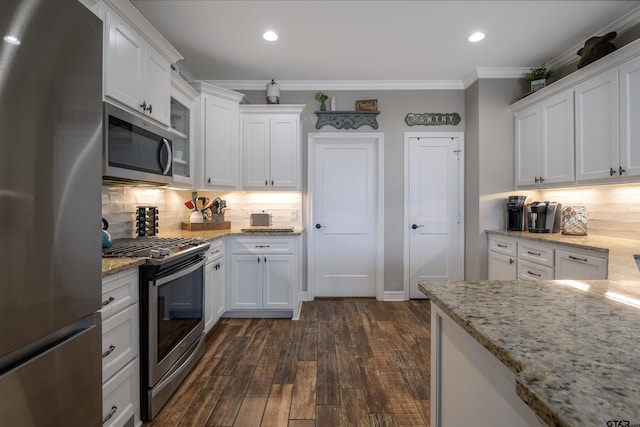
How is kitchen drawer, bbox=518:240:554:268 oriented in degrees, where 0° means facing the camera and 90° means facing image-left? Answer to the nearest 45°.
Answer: approximately 45°

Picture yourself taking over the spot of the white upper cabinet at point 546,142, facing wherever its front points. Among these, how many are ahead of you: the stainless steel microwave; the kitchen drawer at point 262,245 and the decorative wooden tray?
3

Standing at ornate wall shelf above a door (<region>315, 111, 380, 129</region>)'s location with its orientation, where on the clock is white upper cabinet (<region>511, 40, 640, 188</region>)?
The white upper cabinet is roughly at 10 o'clock from the ornate wall shelf above a door.

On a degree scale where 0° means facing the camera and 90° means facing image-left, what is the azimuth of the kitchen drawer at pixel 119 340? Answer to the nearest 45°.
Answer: approximately 315°

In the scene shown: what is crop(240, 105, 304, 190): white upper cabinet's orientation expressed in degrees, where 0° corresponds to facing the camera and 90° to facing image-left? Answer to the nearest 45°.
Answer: approximately 0°

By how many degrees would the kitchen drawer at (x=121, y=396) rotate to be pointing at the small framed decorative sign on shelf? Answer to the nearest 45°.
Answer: approximately 45° to its left

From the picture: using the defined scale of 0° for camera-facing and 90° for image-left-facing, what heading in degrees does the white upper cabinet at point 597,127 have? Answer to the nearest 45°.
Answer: approximately 45°

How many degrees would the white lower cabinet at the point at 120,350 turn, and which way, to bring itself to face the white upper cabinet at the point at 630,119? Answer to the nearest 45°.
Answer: approximately 45° to its left

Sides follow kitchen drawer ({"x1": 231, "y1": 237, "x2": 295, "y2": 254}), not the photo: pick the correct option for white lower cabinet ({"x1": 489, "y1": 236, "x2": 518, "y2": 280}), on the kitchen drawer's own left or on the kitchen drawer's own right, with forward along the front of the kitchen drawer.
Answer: on the kitchen drawer's own left

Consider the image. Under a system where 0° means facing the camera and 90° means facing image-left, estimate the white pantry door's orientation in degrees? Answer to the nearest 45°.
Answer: approximately 0°

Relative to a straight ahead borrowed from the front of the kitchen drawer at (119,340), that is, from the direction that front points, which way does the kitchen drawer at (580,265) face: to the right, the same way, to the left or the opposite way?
the opposite way
